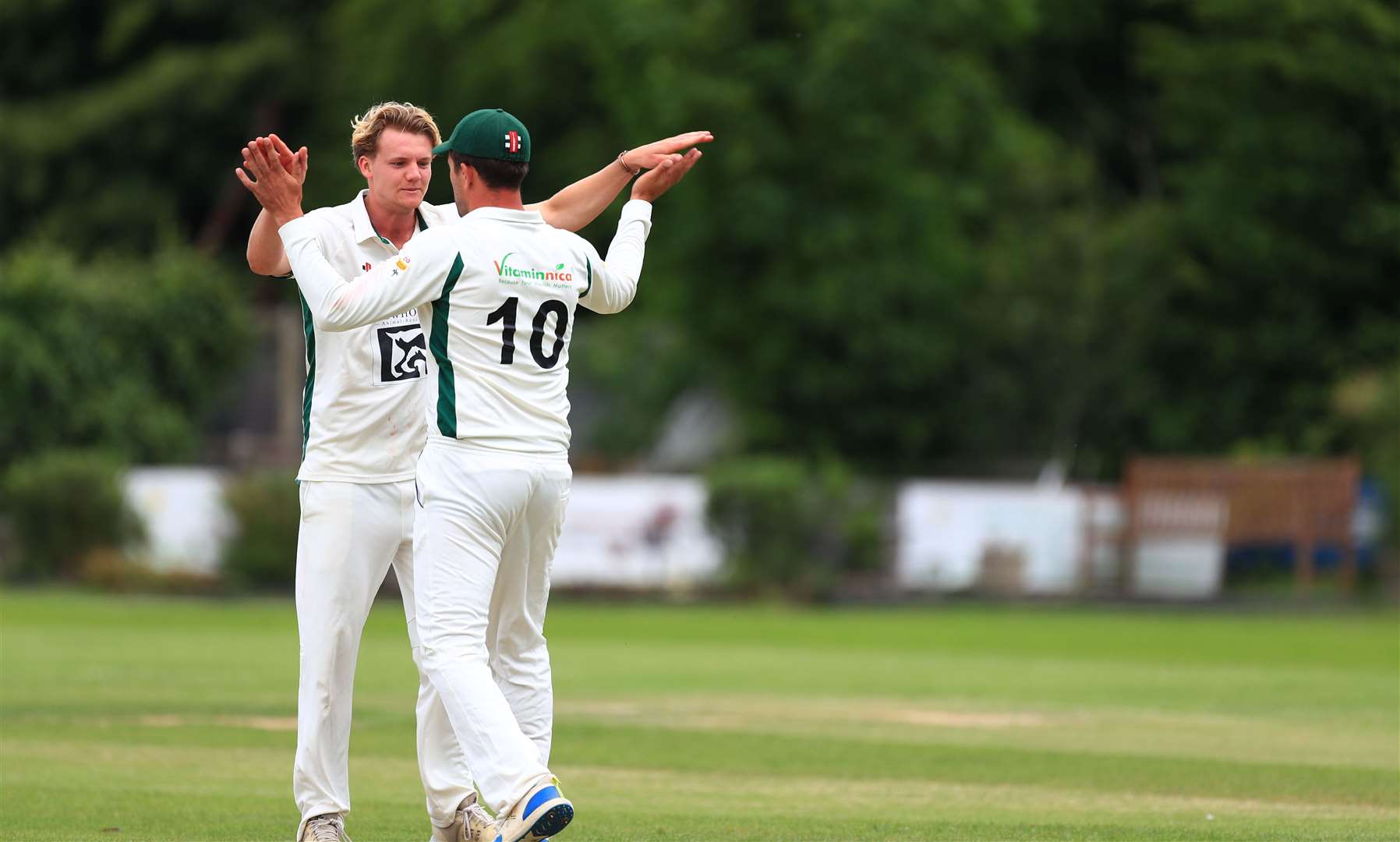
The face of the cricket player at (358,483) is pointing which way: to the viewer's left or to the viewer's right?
to the viewer's right

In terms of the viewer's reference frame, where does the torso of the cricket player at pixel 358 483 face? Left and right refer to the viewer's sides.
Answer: facing the viewer and to the right of the viewer

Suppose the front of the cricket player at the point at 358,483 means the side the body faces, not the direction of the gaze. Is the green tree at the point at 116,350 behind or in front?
behind
